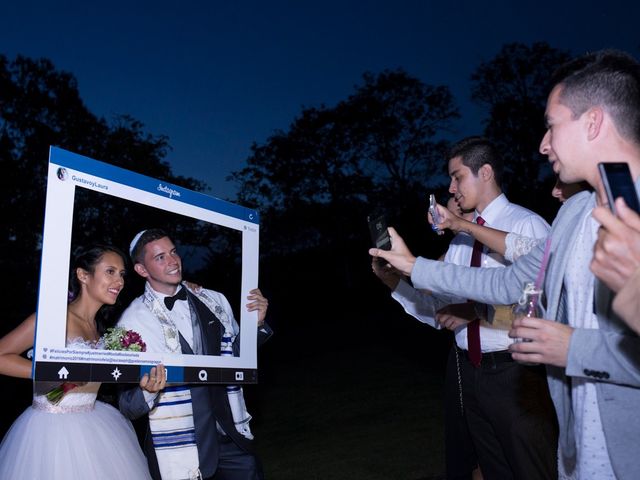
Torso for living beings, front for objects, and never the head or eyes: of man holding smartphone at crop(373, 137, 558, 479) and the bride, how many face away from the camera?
0

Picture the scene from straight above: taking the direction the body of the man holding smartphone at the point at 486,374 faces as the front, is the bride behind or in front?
in front

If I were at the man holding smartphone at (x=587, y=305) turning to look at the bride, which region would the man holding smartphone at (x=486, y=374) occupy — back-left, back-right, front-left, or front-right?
front-right

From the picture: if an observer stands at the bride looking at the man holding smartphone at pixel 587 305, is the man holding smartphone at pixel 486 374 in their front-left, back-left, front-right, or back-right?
front-left

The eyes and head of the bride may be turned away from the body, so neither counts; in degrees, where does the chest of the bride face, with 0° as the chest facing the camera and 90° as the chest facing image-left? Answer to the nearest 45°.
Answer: approximately 315°

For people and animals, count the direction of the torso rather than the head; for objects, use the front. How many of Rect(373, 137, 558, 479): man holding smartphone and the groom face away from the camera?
0

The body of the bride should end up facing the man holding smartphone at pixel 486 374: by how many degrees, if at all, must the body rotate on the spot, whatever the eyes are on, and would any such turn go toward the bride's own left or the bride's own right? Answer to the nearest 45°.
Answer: approximately 45° to the bride's own left

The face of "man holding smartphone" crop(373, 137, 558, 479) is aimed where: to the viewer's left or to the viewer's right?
to the viewer's left

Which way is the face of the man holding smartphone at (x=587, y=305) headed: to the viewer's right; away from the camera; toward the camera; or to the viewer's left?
to the viewer's left

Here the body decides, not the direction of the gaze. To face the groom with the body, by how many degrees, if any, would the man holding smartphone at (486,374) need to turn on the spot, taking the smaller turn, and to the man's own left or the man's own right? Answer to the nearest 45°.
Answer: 0° — they already face them

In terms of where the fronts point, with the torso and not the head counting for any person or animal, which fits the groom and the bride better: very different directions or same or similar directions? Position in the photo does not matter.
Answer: same or similar directions

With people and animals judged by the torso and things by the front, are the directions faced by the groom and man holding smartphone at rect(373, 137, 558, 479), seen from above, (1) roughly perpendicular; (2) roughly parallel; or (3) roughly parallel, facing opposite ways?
roughly perpendicular

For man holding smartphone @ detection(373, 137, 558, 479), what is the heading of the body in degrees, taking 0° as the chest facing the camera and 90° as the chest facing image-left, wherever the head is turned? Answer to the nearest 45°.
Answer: approximately 45°

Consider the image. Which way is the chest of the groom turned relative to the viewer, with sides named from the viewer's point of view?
facing the viewer and to the right of the viewer

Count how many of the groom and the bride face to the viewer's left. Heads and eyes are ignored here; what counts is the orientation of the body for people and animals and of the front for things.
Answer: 0

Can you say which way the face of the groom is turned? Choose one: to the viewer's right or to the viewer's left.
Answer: to the viewer's right

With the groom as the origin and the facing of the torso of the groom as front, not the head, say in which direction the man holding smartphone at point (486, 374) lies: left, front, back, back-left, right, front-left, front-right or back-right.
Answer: front-left
